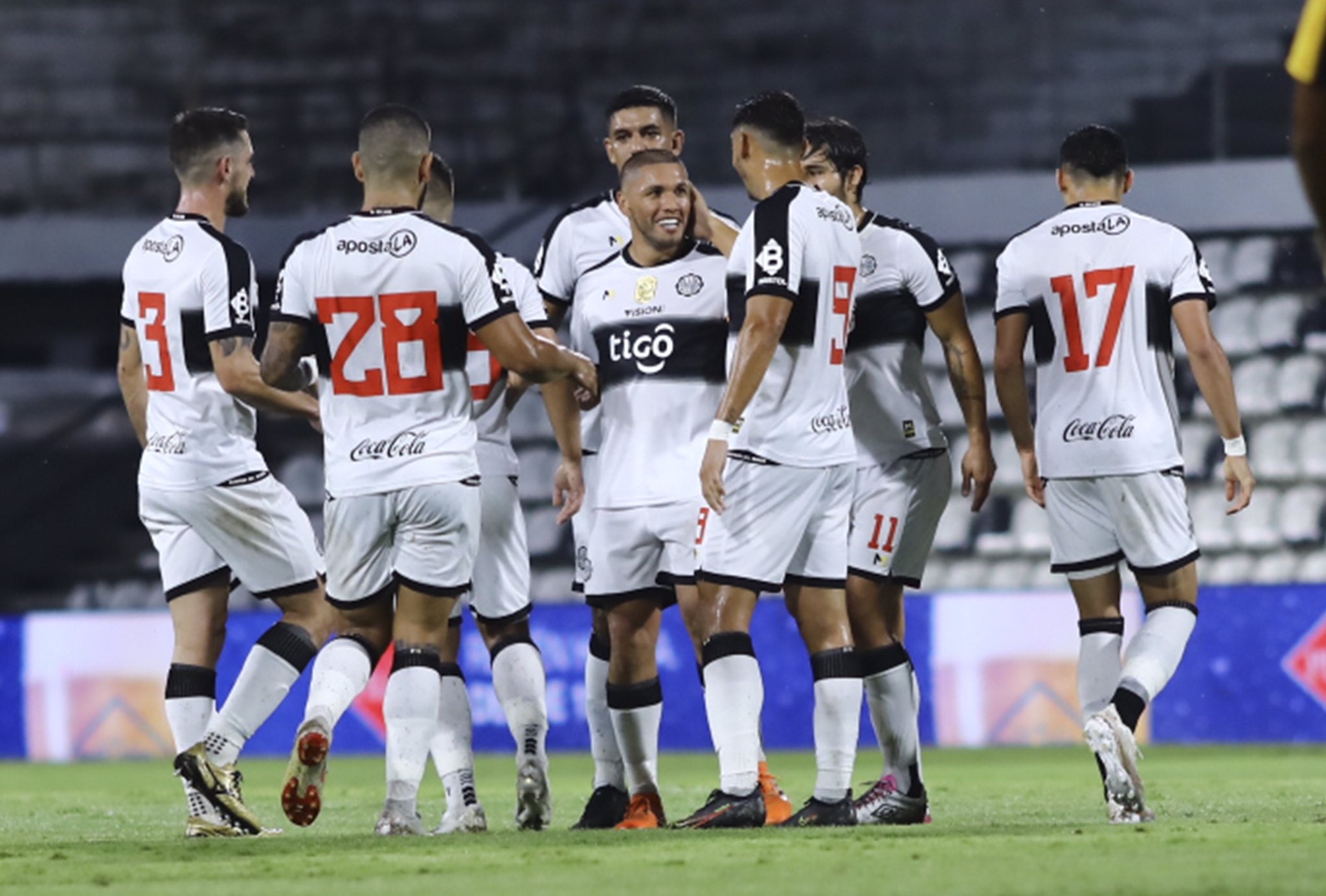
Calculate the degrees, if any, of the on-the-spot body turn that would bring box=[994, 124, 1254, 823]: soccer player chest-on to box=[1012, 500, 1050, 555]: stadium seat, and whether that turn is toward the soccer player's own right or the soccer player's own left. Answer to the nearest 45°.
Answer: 0° — they already face it

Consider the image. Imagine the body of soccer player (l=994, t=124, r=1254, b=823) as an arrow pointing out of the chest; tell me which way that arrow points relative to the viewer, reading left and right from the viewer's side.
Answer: facing away from the viewer

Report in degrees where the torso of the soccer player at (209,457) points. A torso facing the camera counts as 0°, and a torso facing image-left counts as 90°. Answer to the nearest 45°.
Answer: approximately 225°

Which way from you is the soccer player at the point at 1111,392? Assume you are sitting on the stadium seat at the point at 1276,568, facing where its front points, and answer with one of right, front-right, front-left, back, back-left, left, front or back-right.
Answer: front-left

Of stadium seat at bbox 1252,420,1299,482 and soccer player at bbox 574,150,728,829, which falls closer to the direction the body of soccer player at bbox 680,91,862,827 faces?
the soccer player

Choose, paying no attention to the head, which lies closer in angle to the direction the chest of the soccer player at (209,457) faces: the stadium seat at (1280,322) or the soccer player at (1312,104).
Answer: the stadium seat

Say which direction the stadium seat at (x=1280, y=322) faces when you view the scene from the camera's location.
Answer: facing the viewer and to the left of the viewer

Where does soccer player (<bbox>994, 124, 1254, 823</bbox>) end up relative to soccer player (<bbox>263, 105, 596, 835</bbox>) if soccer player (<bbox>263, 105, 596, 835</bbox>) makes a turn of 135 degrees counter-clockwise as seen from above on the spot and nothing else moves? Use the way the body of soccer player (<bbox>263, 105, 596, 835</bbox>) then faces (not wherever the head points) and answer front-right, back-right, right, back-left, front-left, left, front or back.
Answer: back-left

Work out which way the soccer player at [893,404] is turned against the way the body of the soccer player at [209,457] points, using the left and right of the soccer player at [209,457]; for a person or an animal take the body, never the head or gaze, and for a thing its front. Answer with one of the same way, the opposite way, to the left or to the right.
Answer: the opposite way

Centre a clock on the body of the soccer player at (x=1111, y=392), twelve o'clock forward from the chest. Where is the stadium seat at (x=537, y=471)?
The stadium seat is roughly at 11 o'clock from the soccer player.

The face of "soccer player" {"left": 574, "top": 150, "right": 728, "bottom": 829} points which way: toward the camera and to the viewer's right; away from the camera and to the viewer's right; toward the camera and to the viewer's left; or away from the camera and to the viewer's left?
toward the camera and to the viewer's right

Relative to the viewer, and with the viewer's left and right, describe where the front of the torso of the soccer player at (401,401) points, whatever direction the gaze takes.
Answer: facing away from the viewer

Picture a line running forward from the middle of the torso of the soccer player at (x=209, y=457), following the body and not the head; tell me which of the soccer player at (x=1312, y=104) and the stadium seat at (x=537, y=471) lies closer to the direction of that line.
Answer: the stadium seat

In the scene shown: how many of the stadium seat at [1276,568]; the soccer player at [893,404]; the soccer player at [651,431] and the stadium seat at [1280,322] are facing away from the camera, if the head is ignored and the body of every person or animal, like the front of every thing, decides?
0

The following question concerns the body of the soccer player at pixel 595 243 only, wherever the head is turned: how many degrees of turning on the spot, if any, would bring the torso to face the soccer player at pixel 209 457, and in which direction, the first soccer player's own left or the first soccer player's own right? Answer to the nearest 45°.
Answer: approximately 45° to the first soccer player's own right

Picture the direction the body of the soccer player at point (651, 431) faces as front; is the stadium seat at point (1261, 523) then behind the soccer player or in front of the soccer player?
behind

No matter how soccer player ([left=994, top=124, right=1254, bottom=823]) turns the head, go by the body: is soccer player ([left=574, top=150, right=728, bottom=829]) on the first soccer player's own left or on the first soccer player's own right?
on the first soccer player's own left
